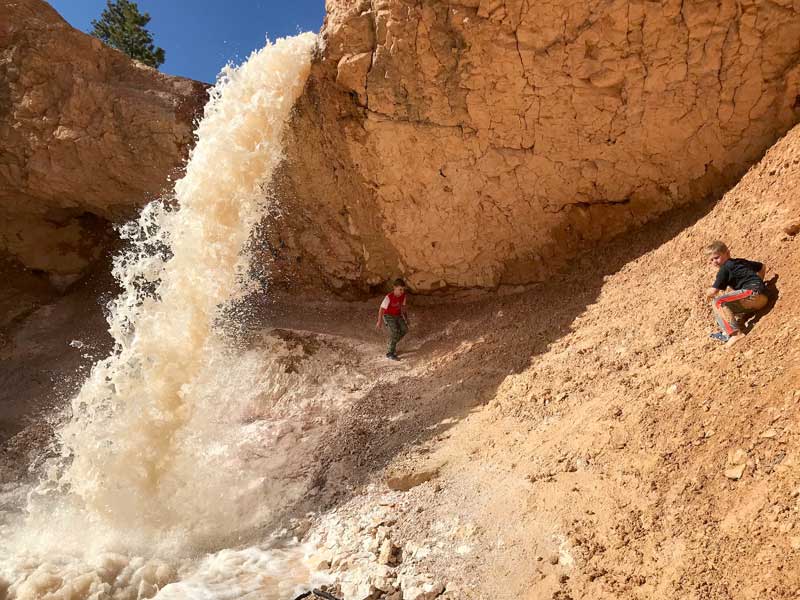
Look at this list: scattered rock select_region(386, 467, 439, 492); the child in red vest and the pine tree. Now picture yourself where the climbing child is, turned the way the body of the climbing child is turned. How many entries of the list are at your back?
0

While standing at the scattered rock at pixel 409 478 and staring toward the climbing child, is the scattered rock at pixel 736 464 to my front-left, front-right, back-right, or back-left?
front-right

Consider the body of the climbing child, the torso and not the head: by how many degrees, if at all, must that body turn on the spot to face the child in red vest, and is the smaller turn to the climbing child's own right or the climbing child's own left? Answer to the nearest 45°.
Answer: approximately 45° to the climbing child's own right

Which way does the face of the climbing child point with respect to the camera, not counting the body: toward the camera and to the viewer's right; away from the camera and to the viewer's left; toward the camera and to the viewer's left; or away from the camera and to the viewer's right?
toward the camera and to the viewer's left

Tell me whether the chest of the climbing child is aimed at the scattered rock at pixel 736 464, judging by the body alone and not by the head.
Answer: no

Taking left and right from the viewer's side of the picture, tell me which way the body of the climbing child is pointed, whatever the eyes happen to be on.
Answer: facing to the left of the viewer

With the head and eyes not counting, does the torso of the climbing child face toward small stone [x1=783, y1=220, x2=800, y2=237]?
no

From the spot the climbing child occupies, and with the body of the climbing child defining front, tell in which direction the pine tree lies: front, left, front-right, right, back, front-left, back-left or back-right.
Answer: front-right
